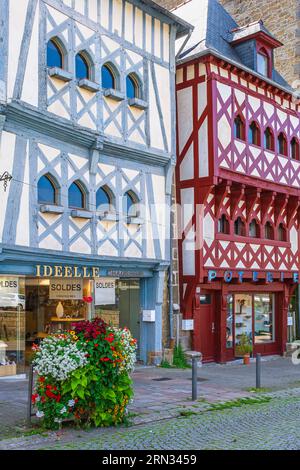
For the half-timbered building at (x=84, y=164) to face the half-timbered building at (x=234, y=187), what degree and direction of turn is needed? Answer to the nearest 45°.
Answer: approximately 90° to its left

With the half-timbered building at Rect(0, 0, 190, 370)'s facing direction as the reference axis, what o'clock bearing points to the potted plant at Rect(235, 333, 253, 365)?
The potted plant is roughly at 9 o'clock from the half-timbered building.

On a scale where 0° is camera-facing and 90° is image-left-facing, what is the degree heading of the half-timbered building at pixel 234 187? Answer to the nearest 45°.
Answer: approximately 315°

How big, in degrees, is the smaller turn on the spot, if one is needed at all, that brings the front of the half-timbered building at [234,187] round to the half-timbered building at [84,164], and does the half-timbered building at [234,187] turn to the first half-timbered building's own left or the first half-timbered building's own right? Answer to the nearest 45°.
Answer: approximately 90° to the first half-timbered building's own right

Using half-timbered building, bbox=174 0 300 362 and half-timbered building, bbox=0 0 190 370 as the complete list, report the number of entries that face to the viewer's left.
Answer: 0

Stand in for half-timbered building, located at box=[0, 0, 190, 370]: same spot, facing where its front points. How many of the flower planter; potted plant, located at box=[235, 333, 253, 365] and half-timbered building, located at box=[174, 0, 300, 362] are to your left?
2

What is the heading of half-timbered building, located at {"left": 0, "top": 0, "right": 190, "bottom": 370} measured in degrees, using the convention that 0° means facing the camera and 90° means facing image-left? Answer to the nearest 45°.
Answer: approximately 315°

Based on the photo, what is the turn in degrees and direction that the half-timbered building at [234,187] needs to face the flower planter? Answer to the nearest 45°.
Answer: approximately 45° to its right

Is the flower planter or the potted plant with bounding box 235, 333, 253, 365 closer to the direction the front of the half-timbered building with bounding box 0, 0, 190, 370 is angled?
the flower planter
